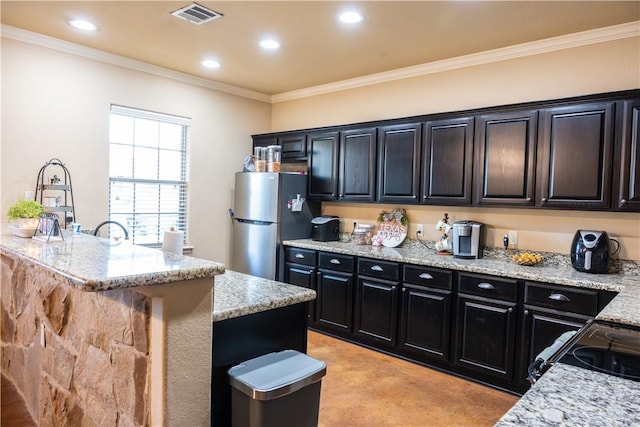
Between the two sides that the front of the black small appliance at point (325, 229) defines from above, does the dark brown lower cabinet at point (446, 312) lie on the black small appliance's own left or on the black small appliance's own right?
on the black small appliance's own left

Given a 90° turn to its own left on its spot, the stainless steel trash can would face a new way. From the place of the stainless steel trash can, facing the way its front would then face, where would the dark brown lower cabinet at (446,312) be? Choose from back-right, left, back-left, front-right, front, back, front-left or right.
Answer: front

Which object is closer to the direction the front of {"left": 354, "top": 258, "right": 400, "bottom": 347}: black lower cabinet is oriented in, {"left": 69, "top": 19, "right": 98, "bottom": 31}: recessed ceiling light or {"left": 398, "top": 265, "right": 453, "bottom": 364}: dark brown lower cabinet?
the recessed ceiling light

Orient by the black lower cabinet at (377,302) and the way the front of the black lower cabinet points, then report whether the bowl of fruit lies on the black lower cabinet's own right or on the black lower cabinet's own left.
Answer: on the black lower cabinet's own left

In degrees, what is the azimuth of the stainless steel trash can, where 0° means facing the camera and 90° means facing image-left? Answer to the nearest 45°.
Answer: approximately 315°

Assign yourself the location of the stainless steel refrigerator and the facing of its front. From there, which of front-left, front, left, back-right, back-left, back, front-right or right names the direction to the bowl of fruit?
left
